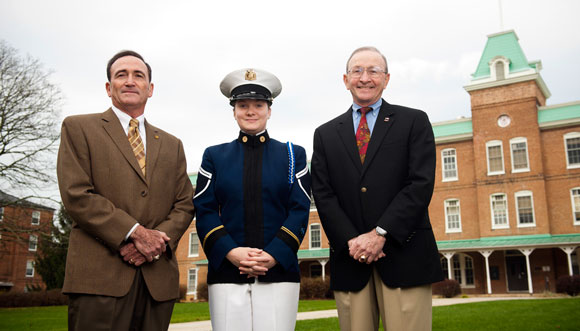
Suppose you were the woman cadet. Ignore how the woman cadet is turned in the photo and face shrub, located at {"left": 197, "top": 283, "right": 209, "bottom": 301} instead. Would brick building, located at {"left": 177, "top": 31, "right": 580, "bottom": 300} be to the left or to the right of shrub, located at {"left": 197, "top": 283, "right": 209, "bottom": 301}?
right

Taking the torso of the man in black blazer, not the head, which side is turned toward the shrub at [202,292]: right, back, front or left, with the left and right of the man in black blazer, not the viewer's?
back

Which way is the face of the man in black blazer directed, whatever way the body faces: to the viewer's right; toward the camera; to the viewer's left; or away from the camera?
toward the camera

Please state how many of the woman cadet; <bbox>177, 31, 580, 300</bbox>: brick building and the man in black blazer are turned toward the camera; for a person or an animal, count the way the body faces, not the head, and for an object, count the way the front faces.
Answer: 3

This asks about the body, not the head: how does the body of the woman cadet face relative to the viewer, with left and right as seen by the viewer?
facing the viewer

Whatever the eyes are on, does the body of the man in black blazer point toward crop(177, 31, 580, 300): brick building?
no

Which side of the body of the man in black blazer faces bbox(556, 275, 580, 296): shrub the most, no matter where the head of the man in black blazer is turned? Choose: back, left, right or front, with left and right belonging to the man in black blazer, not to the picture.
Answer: back

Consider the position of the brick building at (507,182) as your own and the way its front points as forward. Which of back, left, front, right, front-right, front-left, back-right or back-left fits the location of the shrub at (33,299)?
right

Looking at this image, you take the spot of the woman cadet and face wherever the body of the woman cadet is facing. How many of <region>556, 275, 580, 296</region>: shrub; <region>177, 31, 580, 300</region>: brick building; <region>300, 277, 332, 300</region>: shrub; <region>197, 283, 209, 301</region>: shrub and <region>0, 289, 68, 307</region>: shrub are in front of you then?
0

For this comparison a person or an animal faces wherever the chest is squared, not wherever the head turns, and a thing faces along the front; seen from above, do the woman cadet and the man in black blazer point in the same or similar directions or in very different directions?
same or similar directions

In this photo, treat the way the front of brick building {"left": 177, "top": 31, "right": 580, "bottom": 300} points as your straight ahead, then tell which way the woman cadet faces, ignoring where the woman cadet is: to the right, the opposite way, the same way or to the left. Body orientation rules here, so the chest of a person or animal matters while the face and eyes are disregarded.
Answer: the same way

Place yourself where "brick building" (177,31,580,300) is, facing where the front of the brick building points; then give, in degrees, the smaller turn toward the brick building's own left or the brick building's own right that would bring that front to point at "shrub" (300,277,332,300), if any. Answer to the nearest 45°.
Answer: approximately 90° to the brick building's own right

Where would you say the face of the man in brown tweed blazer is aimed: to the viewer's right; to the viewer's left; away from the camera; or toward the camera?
toward the camera

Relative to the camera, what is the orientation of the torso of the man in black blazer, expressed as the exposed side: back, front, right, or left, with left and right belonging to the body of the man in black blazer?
front

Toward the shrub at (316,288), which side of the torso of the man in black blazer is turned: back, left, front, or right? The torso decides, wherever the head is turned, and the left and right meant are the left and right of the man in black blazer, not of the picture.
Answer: back

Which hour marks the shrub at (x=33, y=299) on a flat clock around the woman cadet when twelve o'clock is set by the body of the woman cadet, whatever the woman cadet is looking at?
The shrub is roughly at 5 o'clock from the woman cadet.
